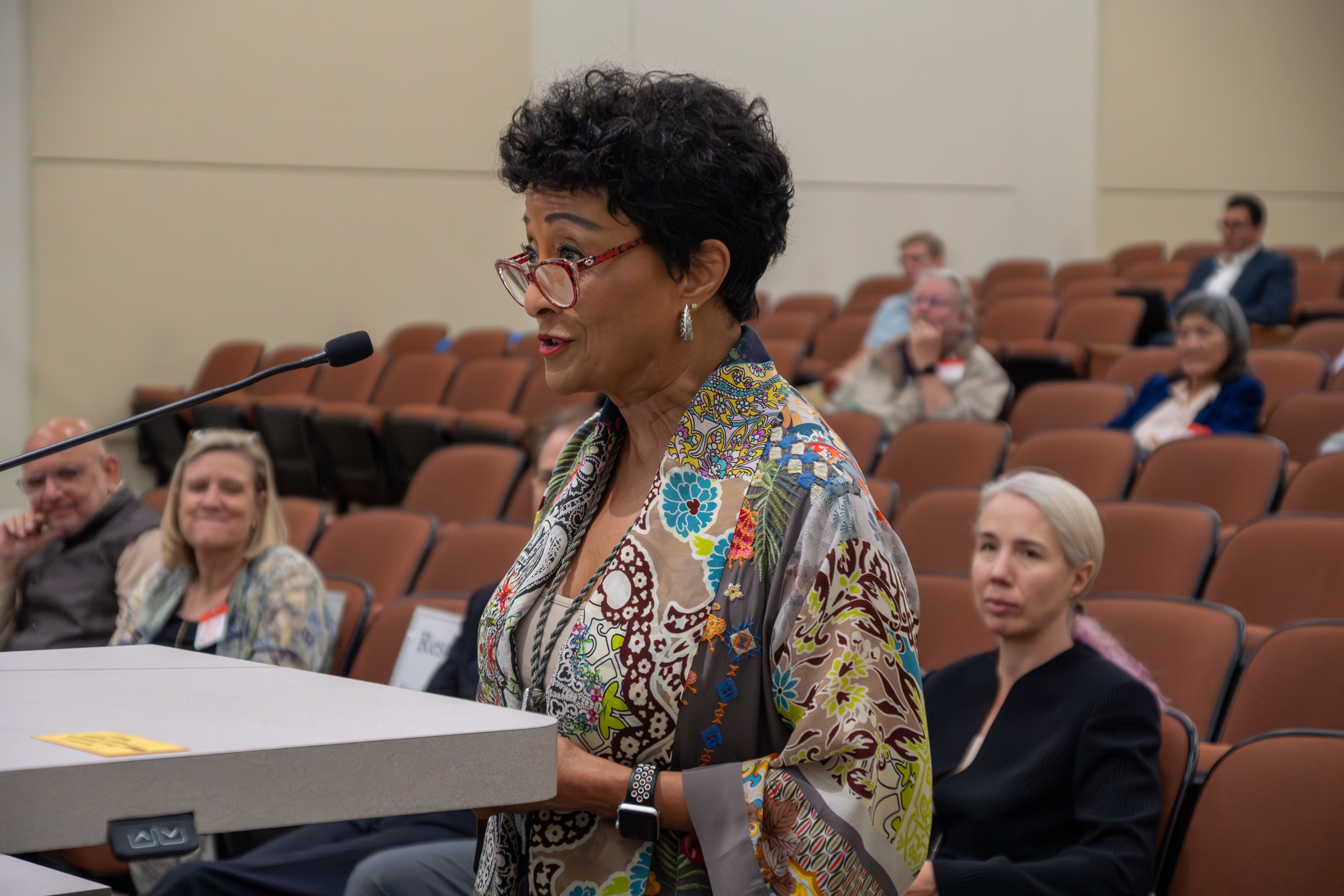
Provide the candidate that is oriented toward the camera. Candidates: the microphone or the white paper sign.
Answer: the white paper sign

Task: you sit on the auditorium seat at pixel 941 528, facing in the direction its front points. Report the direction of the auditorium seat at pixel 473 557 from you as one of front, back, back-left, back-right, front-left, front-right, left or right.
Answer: front-right

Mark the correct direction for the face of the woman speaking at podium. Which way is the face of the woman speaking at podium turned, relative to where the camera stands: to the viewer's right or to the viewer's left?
to the viewer's left

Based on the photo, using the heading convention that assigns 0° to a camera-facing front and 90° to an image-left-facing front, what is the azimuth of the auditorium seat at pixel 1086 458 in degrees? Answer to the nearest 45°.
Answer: approximately 45°

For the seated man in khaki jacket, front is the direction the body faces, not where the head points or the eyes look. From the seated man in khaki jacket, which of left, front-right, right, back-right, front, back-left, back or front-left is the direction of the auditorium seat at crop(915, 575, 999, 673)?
front-left

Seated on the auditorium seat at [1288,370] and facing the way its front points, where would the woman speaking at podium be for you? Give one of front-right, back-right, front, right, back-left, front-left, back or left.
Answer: front-left

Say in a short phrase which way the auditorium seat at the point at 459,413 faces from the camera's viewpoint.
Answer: facing the viewer and to the left of the viewer

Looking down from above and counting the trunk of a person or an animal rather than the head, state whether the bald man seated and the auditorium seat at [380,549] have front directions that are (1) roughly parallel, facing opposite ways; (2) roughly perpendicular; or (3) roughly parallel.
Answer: roughly parallel

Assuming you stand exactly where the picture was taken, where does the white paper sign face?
facing the viewer

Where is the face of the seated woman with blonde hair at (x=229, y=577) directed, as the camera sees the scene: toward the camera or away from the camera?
toward the camera

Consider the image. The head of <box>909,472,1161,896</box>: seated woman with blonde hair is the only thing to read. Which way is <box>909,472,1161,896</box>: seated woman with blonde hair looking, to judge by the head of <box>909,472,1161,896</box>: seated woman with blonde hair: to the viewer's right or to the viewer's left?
to the viewer's left

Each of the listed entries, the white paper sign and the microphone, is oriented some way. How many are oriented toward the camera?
1

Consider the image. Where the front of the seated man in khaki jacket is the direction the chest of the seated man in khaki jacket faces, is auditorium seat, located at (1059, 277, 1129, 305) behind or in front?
behind
